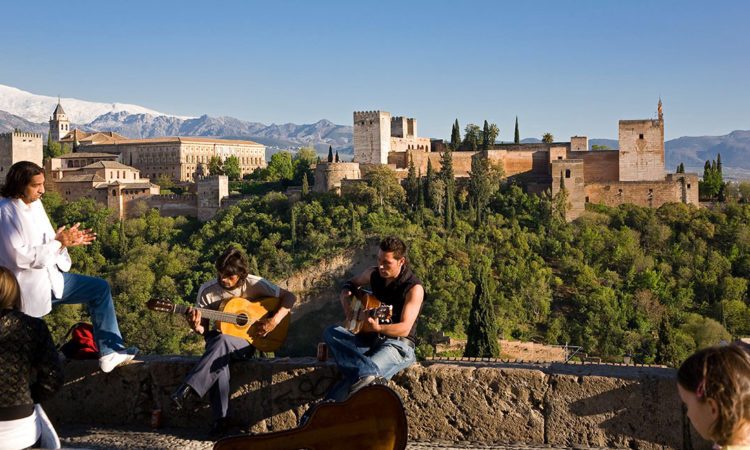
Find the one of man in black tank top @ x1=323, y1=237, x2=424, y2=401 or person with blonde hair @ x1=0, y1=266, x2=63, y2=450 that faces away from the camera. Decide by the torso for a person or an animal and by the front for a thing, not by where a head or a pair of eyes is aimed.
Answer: the person with blonde hair

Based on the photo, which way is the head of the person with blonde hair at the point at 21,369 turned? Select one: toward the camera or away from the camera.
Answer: away from the camera

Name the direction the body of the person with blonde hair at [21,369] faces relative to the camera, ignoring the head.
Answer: away from the camera

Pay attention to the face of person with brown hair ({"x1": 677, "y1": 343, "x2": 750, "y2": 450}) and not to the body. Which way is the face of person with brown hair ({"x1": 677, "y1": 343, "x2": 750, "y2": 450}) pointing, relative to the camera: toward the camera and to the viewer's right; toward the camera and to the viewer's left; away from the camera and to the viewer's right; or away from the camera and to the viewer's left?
away from the camera and to the viewer's left

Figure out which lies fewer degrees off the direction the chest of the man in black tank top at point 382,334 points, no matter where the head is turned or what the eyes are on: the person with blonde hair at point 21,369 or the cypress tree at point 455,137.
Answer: the person with blonde hair
